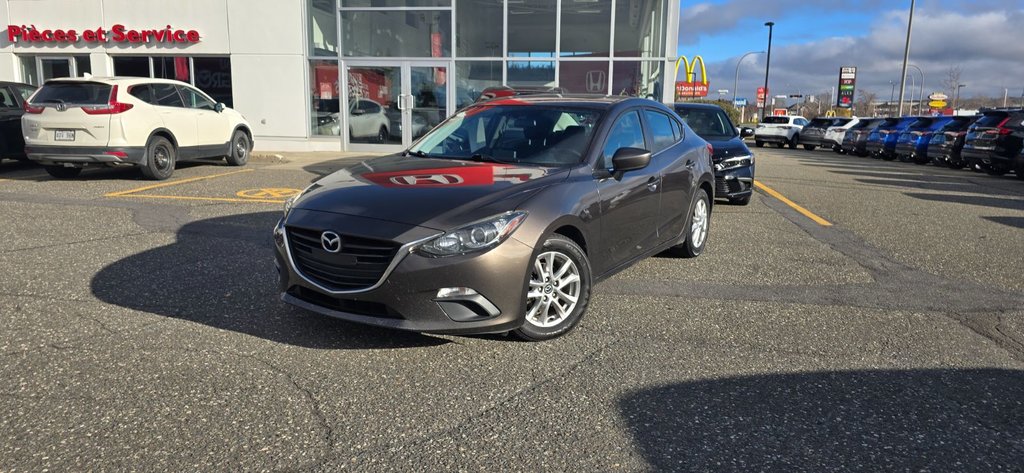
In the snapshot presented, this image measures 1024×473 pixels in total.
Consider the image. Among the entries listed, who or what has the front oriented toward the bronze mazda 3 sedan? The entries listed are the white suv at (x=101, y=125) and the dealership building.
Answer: the dealership building

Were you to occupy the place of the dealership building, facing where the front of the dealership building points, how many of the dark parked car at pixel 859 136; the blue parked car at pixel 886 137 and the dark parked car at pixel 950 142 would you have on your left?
3

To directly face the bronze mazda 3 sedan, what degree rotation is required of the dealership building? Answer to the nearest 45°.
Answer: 0° — it already faces it

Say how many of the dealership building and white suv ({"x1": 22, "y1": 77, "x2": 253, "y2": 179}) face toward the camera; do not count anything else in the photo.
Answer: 1

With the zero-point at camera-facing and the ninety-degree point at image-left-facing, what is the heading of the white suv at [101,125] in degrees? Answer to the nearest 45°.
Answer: approximately 225°

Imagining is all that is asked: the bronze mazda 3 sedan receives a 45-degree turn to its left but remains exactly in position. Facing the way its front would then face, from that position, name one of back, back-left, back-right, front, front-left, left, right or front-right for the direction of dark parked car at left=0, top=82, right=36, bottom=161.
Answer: back-right

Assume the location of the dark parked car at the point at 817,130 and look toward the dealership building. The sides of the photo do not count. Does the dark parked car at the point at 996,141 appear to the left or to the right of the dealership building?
left

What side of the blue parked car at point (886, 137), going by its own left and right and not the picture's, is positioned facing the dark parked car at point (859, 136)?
left

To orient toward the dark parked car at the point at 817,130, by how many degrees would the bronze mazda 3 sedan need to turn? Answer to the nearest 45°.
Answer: approximately 180°

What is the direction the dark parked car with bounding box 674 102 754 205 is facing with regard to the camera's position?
facing the viewer and to the right of the viewer

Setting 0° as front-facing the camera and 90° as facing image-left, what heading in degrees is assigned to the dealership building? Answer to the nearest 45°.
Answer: approximately 0°
